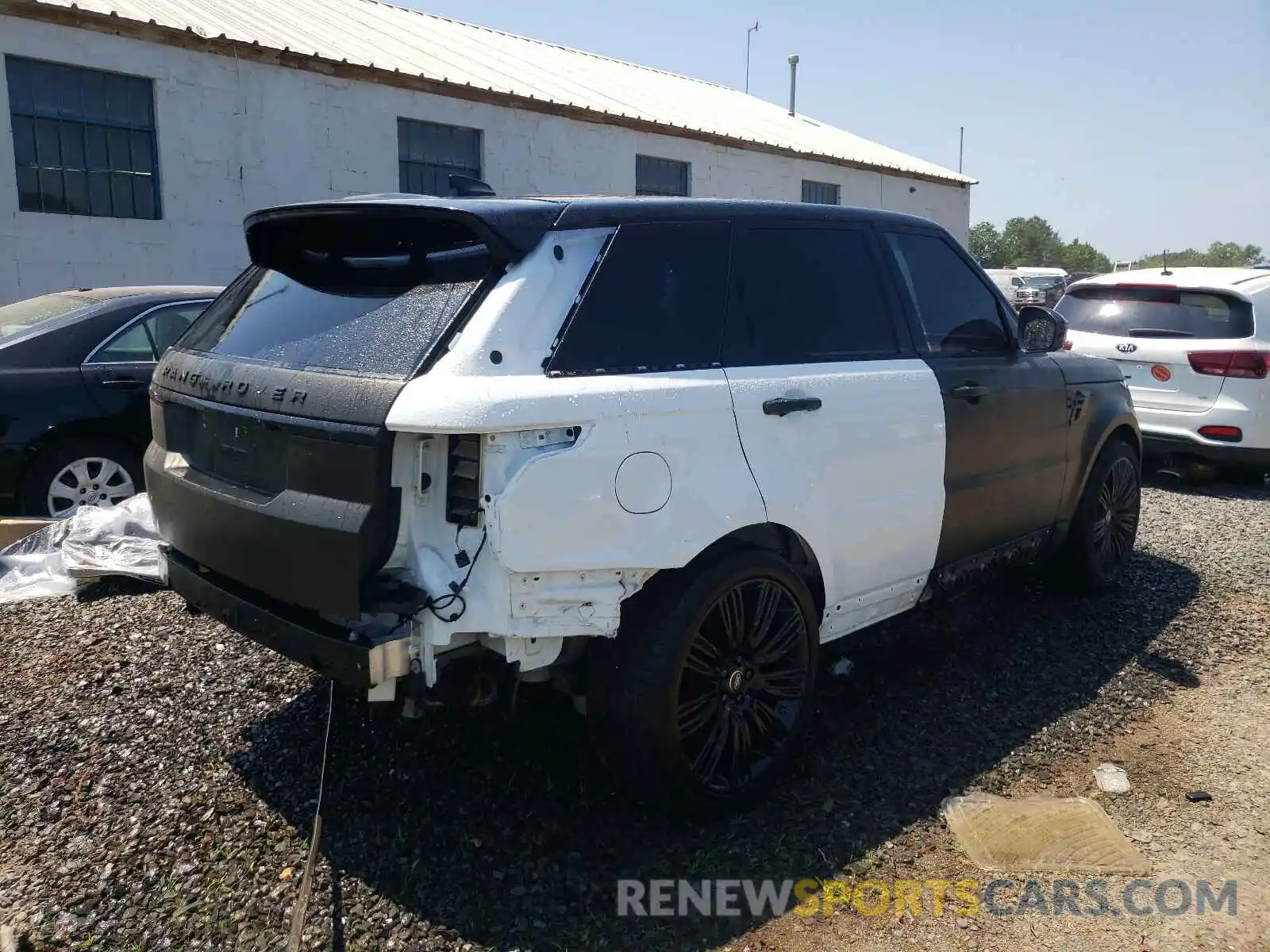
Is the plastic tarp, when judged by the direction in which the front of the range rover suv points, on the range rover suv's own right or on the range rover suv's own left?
on the range rover suv's own left

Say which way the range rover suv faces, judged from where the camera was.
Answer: facing away from the viewer and to the right of the viewer

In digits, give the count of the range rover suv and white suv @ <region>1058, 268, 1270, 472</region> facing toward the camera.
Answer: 0

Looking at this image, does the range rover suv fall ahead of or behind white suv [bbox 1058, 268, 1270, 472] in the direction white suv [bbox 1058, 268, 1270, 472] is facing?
behind

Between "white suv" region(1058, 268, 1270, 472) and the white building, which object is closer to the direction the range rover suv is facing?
the white suv

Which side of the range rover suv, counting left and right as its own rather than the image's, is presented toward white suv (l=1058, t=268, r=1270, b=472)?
front

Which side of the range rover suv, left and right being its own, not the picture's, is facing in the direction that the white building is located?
left

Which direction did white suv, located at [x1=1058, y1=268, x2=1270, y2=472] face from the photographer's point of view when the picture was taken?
facing away from the viewer and to the right of the viewer
